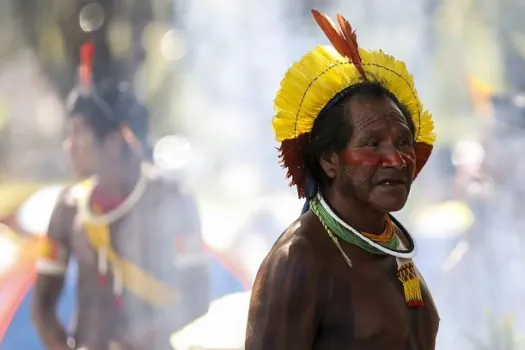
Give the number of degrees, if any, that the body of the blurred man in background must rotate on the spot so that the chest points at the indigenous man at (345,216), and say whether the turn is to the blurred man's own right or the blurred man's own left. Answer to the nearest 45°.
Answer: approximately 45° to the blurred man's own left

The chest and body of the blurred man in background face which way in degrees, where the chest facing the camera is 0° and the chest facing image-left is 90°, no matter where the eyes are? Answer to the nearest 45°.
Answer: approximately 45°

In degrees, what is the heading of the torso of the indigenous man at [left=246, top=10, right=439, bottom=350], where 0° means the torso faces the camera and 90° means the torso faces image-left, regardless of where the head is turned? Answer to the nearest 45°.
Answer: approximately 315°

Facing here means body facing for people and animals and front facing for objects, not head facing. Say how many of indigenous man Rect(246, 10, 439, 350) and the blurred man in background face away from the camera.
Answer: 0

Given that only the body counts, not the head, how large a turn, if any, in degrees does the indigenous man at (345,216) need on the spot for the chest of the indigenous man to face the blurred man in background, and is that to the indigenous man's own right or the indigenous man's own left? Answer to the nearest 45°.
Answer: approximately 180°
